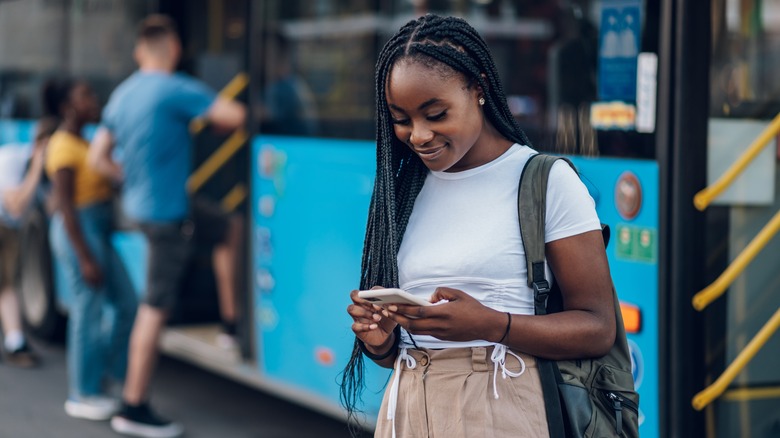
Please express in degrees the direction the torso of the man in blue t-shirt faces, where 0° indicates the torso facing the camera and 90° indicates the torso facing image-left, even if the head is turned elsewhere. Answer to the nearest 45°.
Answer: approximately 225°

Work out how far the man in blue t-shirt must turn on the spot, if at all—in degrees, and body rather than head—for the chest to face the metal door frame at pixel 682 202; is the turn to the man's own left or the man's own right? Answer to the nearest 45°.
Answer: approximately 90° to the man's own right

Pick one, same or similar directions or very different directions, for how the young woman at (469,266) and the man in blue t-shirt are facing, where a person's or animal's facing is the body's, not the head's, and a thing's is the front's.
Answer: very different directions

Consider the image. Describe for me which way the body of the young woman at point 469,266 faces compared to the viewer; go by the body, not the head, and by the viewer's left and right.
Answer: facing the viewer and to the left of the viewer

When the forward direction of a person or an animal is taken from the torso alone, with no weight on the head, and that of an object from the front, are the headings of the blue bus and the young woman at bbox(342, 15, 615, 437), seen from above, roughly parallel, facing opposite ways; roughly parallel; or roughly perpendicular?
roughly perpendicular

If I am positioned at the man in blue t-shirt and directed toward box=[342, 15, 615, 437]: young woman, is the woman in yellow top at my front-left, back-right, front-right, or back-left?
back-right

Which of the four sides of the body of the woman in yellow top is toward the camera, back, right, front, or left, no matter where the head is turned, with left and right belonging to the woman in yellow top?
right

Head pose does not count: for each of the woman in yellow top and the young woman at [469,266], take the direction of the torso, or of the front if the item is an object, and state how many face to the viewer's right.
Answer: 1

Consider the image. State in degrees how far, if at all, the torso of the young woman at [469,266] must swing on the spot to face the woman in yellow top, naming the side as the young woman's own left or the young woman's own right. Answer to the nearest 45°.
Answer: approximately 90° to the young woman's own right

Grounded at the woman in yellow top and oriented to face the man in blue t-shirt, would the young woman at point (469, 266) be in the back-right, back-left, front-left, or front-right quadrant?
front-right
